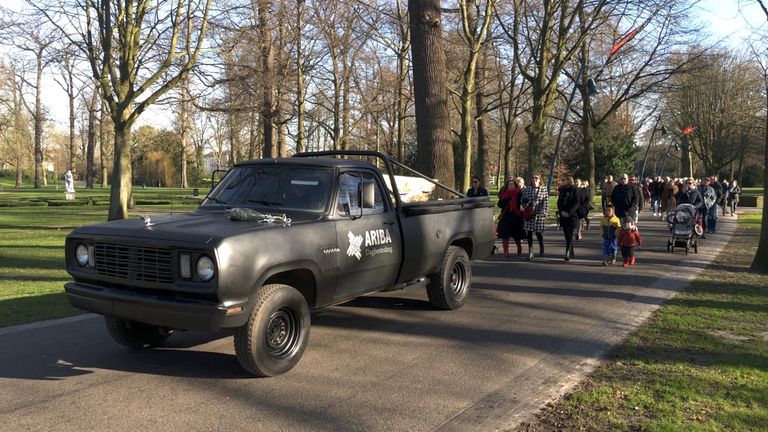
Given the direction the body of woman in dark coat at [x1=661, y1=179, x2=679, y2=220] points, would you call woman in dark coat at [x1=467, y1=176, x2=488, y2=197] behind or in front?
in front

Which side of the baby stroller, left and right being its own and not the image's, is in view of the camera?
front

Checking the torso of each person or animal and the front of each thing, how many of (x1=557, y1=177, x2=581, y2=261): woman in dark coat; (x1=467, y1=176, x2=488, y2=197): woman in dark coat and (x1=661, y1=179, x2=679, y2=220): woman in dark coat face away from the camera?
0

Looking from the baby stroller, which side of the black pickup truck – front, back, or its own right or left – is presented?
back

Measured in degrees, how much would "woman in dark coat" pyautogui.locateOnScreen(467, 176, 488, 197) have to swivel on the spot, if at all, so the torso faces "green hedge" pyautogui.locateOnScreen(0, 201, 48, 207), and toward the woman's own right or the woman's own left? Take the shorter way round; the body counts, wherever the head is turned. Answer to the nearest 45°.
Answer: approximately 90° to the woman's own right

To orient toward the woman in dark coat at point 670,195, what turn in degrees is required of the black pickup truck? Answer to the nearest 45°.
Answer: approximately 180°

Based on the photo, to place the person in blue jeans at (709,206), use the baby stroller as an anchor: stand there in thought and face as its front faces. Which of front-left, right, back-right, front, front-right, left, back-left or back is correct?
back

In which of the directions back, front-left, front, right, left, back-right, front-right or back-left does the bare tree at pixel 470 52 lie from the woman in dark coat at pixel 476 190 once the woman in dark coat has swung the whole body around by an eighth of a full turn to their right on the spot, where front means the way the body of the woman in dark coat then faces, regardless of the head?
right

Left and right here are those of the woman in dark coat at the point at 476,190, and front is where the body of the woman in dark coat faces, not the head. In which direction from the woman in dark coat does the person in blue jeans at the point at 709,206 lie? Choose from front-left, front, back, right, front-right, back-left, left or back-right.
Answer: back

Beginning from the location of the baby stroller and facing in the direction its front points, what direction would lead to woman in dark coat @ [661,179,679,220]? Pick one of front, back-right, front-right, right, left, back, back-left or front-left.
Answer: back

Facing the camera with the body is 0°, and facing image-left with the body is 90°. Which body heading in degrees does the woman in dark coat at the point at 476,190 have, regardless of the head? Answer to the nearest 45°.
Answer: approximately 45°

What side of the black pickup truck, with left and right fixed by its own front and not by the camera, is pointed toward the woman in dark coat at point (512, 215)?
back

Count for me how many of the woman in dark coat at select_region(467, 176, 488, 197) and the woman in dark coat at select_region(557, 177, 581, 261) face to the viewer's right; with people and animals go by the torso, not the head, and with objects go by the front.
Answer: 0

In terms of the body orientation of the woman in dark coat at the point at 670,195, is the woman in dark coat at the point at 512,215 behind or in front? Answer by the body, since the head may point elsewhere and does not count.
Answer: in front

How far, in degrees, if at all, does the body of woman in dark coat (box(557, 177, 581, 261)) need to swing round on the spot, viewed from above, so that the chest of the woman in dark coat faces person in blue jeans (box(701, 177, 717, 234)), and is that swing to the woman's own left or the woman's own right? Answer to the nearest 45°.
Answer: approximately 180°
